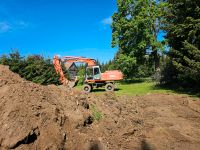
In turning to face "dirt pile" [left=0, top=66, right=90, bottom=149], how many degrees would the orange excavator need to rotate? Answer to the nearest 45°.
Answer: approximately 90° to its left

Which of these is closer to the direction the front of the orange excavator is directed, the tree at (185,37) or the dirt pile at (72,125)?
the dirt pile

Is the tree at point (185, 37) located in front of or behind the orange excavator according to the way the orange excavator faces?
behind

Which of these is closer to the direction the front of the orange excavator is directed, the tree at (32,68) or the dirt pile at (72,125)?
the tree

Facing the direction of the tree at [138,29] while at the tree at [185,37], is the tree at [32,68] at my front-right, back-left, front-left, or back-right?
front-left

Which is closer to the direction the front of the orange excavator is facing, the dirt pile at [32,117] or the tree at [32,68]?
the tree

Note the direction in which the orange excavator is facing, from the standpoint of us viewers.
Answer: facing to the left of the viewer

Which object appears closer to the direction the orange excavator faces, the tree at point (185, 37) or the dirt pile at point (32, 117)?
the dirt pile
